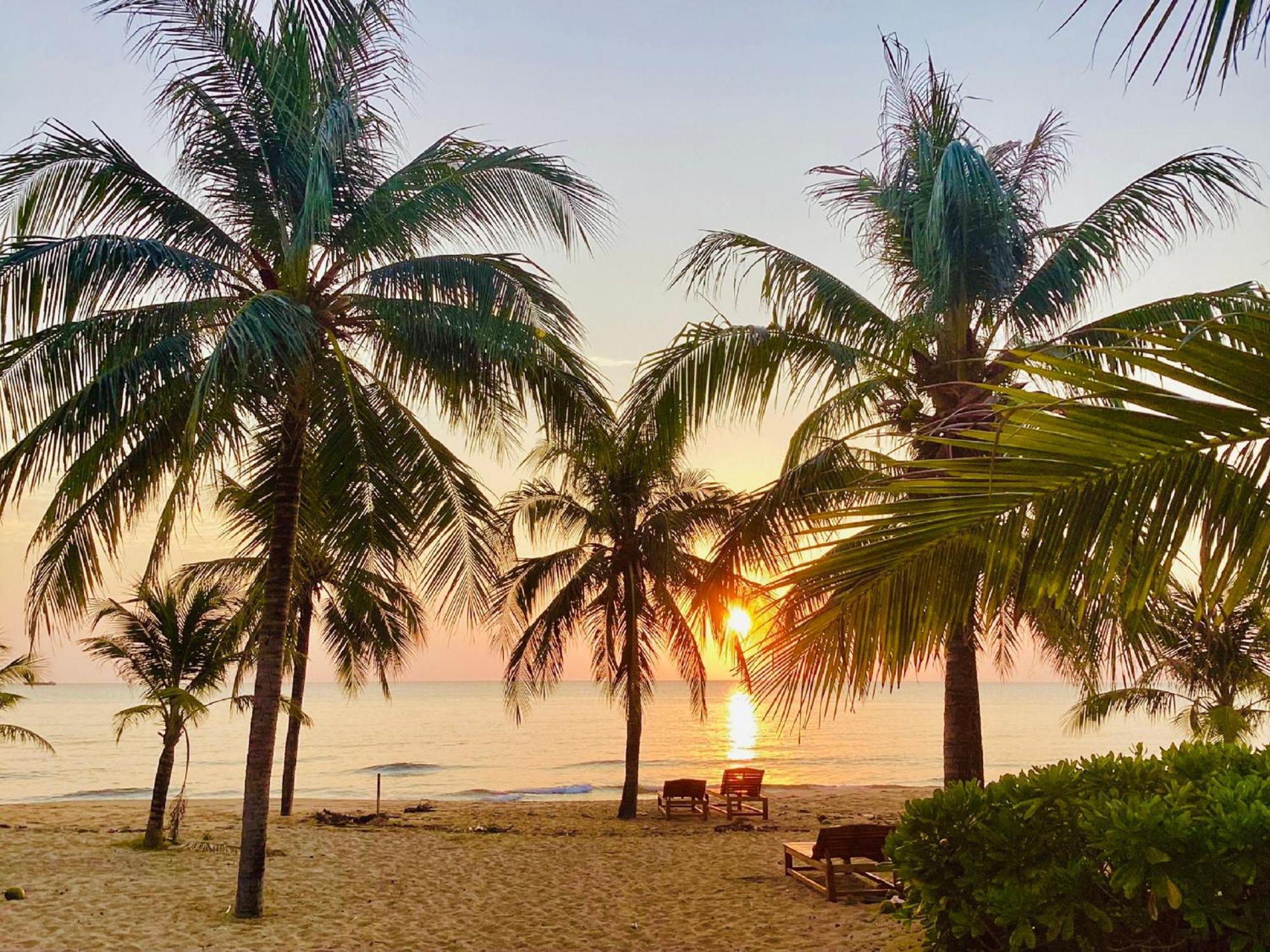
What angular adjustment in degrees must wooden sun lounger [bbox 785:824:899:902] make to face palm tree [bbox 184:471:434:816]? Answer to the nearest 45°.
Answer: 0° — it already faces it

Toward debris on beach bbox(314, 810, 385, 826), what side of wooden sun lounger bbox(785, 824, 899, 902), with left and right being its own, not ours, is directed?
front

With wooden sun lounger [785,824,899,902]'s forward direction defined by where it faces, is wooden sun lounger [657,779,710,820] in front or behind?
in front

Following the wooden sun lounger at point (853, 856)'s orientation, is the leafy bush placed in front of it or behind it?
behind

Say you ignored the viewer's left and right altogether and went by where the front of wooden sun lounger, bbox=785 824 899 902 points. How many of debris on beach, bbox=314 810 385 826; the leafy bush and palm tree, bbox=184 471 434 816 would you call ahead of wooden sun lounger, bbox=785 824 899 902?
2

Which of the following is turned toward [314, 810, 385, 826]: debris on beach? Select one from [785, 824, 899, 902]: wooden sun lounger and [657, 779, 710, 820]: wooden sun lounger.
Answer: [785, 824, 899, 902]: wooden sun lounger

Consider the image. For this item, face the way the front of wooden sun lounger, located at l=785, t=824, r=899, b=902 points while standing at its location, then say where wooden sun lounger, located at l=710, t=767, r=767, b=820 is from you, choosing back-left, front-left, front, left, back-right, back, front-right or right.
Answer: front-right

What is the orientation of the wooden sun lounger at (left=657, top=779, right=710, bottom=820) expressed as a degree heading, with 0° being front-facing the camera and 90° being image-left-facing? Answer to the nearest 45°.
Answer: approximately 180°

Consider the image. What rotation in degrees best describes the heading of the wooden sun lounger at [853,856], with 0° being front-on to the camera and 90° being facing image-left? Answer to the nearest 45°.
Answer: approximately 135°

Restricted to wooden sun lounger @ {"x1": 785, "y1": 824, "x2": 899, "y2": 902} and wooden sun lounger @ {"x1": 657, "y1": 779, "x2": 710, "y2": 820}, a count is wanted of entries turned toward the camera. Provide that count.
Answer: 0
